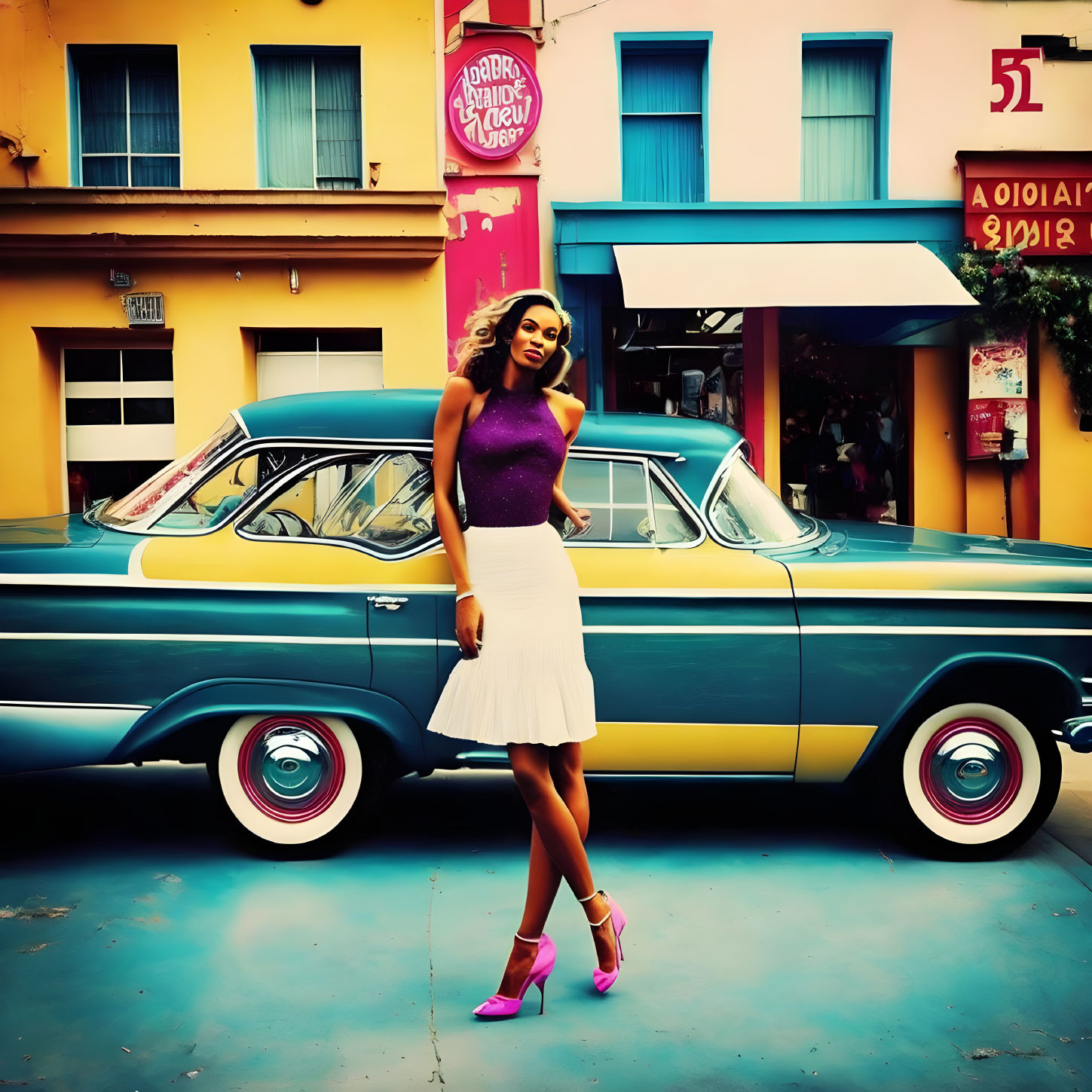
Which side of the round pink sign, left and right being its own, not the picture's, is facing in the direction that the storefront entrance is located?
left

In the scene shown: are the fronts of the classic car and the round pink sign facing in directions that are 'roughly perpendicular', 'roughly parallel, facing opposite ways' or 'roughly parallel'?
roughly perpendicular

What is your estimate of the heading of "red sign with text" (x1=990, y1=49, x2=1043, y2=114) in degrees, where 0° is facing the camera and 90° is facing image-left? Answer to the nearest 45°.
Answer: approximately 0°

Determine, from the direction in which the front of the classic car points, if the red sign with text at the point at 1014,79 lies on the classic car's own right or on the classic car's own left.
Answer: on the classic car's own left

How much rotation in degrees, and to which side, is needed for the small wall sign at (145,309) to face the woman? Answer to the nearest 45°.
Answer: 0° — it already faces them

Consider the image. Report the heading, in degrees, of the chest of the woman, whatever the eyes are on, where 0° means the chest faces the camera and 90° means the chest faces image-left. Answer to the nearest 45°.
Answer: approximately 0°
